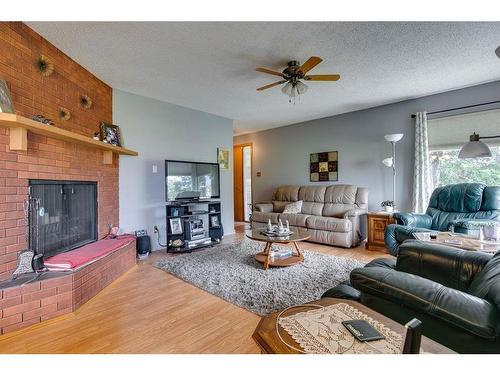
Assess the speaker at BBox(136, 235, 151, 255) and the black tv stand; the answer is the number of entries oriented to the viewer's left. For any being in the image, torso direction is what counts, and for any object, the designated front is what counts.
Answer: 0

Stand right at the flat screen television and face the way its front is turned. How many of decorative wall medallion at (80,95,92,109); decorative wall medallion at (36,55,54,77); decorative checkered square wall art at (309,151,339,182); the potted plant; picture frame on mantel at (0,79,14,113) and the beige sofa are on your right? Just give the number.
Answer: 3

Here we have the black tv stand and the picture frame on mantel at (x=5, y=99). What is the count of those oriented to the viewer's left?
0

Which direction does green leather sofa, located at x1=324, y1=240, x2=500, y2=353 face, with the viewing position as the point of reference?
facing away from the viewer and to the left of the viewer

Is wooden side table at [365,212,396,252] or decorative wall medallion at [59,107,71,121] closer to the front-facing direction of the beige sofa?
the decorative wall medallion

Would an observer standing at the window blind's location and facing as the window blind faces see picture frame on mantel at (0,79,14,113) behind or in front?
in front

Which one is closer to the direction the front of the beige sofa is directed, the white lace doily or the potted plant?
the white lace doily

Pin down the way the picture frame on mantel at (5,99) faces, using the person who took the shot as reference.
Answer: facing the viewer and to the right of the viewer

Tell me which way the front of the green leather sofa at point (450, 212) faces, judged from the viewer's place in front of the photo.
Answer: facing the viewer and to the left of the viewer
